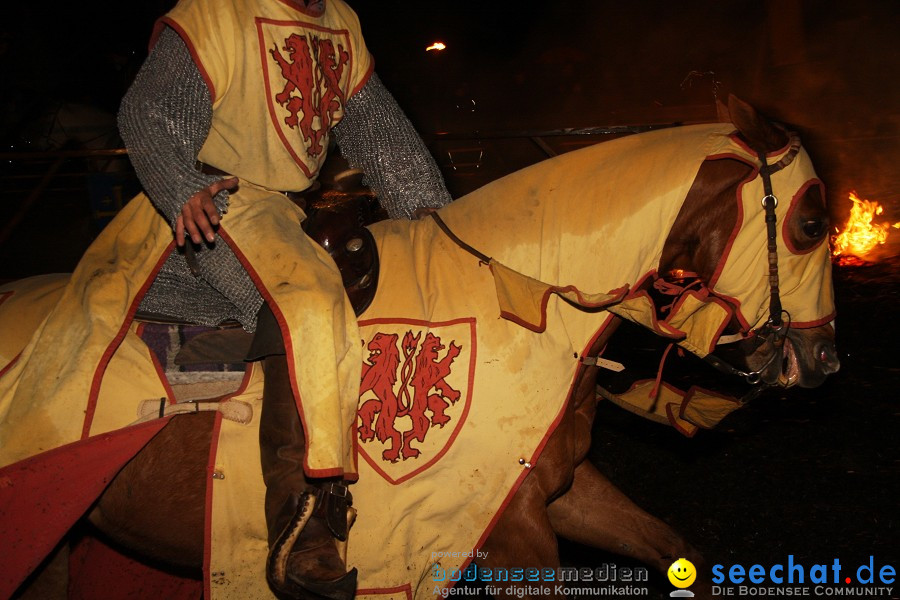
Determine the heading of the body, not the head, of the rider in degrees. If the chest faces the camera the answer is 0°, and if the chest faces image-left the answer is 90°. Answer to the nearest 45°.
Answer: approximately 315°

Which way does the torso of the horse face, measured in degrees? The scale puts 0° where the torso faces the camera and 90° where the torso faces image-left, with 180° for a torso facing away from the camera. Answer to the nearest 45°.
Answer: approximately 270°
